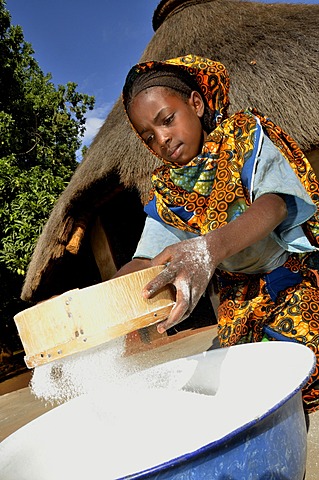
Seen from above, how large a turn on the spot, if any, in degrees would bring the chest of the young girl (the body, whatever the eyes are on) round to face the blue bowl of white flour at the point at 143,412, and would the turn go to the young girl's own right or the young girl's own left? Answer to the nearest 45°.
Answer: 0° — they already face it

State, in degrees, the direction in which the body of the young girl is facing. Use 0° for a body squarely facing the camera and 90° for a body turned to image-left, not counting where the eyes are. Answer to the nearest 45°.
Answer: approximately 45°

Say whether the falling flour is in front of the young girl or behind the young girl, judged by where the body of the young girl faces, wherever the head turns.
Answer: in front

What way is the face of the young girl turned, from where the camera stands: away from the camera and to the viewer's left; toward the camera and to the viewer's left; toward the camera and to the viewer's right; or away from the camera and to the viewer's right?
toward the camera and to the viewer's left

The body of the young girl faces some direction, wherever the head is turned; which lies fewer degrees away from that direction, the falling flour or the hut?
the falling flour

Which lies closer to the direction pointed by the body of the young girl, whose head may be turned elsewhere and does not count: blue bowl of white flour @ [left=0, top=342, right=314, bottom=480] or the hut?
the blue bowl of white flour

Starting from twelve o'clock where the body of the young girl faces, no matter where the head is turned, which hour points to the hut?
The hut is roughly at 5 o'clock from the young girl.
